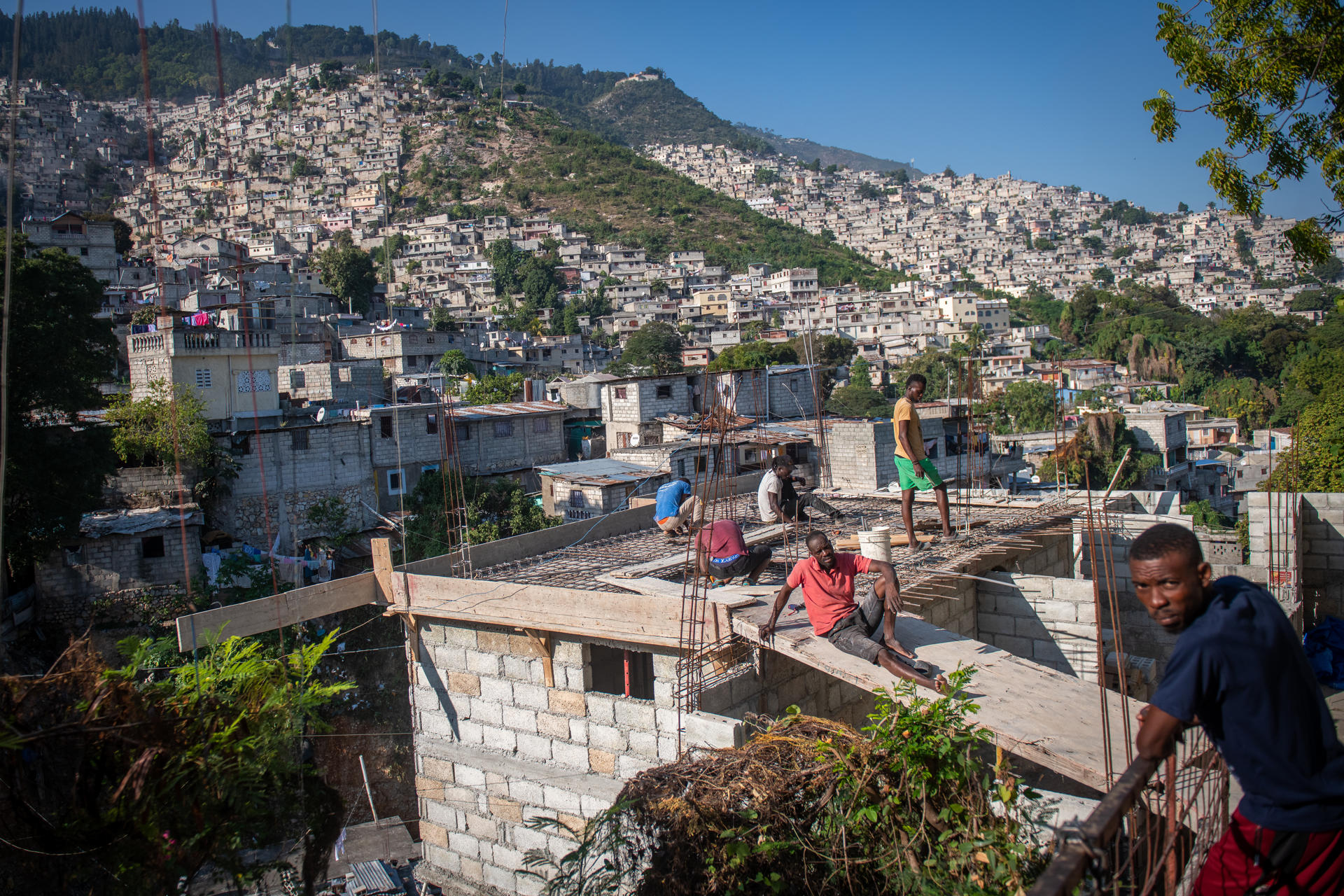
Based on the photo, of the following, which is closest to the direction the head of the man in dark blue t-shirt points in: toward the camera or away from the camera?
toward the camera

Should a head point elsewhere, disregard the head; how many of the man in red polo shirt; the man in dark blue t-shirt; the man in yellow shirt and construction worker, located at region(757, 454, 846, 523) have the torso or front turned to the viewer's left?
1

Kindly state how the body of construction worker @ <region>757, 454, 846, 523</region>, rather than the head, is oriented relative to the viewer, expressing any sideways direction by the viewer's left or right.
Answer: facing to the right of the viewer

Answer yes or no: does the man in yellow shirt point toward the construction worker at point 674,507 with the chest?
no

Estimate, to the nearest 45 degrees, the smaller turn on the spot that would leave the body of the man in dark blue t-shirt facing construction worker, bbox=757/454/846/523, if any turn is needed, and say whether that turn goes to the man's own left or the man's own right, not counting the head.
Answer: approximately 45° to the man's own right

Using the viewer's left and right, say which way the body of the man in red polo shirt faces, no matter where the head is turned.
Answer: facing the viewer and to the right of the viewer

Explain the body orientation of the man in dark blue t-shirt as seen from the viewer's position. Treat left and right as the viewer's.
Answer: facing to the left of the viewer

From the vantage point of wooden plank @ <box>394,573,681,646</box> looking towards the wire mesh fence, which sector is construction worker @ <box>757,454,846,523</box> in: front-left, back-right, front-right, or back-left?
back-left
